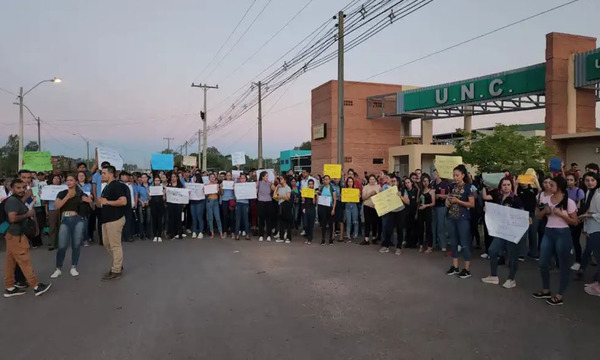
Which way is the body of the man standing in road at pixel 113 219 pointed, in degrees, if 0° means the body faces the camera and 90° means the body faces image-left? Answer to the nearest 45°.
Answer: approximately 90°

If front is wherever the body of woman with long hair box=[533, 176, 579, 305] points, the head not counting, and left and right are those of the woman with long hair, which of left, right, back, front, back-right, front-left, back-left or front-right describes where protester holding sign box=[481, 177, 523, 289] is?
right

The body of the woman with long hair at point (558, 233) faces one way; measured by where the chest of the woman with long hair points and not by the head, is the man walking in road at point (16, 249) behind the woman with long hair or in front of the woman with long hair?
in front

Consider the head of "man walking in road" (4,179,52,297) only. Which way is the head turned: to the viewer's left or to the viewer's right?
to the viewer's right

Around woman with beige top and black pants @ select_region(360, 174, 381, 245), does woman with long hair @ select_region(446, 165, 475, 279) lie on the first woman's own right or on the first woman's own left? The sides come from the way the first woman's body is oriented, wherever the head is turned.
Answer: on the first woman's own left

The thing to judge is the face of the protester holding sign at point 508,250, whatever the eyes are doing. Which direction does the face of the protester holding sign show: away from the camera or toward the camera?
toward the camera

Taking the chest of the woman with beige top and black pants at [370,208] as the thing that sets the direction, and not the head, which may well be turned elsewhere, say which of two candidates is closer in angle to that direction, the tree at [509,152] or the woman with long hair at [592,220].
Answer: the woman with long hair

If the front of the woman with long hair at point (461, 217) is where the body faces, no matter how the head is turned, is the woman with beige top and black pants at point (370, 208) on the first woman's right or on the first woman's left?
on the first woman's right

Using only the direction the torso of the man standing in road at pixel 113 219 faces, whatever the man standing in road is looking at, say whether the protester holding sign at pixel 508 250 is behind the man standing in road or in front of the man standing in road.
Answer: behind

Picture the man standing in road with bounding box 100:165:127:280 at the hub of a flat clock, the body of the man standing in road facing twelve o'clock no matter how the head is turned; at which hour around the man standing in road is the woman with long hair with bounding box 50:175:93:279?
The woman with long hair is roughly at 1 o'clock from the man standing in road.
